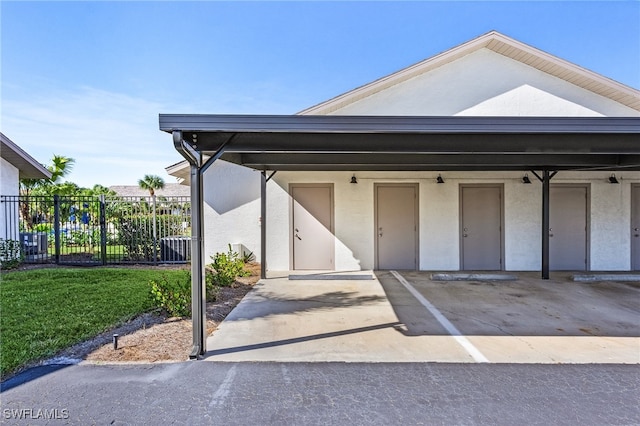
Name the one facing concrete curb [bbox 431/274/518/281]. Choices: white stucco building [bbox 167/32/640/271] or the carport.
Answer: the white stucco building

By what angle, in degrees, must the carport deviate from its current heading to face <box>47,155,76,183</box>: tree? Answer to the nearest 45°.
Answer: approximately 135° to its right

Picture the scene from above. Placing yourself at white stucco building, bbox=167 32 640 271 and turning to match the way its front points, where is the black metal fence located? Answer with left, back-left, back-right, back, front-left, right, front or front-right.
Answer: right

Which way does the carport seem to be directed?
toward the camera

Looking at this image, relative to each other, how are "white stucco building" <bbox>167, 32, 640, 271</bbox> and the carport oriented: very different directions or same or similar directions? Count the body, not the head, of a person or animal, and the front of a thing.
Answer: same or similar directions

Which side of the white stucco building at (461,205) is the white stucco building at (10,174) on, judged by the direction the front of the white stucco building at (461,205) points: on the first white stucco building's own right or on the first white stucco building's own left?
on the first white stucco building's own right

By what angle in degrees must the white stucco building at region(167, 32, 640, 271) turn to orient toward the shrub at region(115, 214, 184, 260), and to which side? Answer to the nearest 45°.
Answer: approximately 90° to its right

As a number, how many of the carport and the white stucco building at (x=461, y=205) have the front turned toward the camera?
2

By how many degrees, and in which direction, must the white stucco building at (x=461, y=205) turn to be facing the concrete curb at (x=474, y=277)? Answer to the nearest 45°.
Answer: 0° — it already faces it

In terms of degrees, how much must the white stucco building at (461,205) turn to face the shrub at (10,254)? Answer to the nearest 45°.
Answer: approximately 90° to its right

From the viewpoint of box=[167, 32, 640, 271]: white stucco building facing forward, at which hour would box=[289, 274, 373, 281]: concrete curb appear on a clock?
The concrete curb is roughly at 2 o'clock from the white stucco building.
